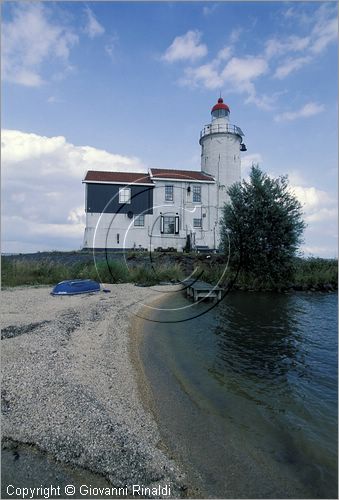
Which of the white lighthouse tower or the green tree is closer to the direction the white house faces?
the green tree

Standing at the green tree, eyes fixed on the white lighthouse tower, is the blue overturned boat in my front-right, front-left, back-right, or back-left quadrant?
back-left

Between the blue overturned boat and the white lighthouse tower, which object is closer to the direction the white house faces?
the blue overturned boat

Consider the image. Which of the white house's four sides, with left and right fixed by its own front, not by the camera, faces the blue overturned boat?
front

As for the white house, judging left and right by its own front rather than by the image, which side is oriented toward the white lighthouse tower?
left

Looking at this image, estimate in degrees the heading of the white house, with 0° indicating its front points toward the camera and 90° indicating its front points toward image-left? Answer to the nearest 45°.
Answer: approximately 0°

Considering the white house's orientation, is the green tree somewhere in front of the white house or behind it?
in front
